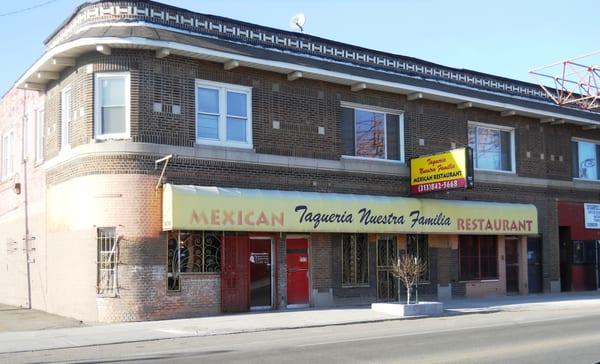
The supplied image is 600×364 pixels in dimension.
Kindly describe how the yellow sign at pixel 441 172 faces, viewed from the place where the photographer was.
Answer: facing the viewer and to the left of the viewer

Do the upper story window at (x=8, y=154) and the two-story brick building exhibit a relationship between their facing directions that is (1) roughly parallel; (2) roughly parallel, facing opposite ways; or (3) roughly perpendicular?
roughly perpendicular

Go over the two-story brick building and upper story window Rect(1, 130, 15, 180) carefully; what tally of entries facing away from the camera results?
0

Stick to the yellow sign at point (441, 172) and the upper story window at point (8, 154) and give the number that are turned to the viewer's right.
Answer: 0

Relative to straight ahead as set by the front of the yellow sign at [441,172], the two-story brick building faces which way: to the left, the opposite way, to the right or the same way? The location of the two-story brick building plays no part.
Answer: to the left

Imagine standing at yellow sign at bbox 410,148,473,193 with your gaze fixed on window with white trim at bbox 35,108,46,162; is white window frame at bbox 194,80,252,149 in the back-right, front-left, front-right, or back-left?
front-left

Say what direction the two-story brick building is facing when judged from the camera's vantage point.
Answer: facing the viewer and to the right of the viewer

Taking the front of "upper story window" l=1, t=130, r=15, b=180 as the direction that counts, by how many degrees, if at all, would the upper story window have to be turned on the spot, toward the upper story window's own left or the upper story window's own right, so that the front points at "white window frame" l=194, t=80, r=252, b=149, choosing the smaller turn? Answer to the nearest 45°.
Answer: approximately 90° to the upper story window's own left
